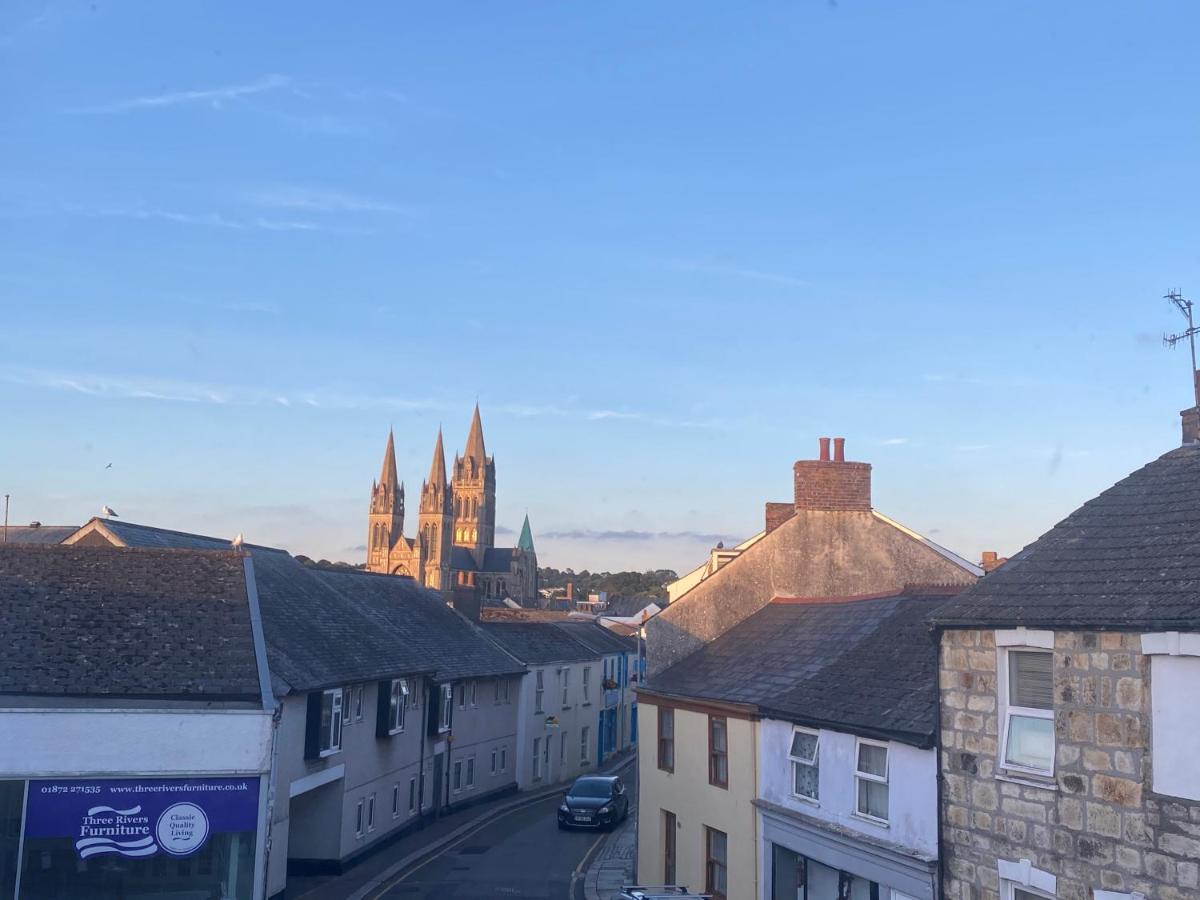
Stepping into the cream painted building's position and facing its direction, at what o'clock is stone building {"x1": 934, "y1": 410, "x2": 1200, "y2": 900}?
The stone building is roughly at 10 o'clock from the cream painted building.

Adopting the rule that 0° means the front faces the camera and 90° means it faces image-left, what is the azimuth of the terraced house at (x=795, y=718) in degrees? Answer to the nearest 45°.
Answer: approximately 45°

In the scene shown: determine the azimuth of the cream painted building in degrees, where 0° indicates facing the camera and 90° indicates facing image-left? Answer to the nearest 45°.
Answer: approximately 45°

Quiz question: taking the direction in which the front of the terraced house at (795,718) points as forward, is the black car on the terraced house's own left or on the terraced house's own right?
on the terraced house's own right
